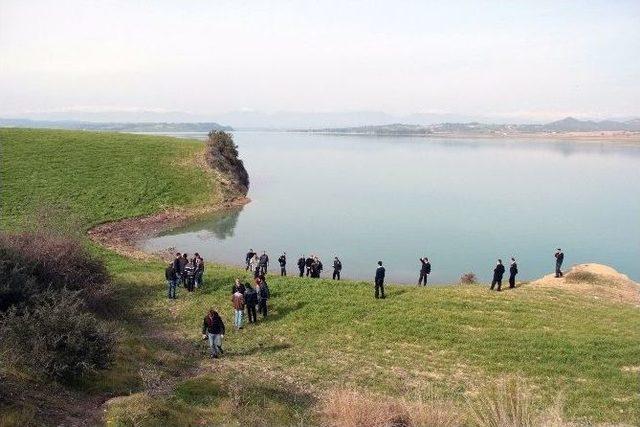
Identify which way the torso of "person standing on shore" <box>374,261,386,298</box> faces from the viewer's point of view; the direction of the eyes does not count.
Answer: away from the camera

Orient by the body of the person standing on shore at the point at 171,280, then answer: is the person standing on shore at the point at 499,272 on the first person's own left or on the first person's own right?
on the first person's own right

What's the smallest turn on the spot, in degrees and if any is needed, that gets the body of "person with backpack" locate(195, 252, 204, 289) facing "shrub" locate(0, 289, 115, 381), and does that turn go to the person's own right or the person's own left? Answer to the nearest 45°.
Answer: approximately 90° to the person's own left

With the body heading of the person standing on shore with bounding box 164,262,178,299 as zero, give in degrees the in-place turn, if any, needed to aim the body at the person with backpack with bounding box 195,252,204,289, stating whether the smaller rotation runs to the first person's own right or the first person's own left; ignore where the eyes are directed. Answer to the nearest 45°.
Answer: approximately 45° to the first person's own right

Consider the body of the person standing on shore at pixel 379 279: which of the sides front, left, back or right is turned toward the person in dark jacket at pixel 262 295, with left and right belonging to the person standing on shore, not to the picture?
left

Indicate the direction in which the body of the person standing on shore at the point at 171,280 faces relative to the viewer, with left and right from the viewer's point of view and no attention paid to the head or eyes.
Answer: facing away from the viewer
